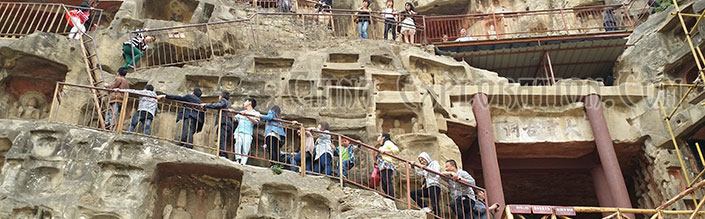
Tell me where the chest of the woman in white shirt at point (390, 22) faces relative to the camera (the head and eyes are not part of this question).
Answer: toward the camera

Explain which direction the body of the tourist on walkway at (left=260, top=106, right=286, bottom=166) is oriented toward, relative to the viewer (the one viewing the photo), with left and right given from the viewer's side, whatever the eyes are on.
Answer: facing away from the viewer and to the left of the viewer

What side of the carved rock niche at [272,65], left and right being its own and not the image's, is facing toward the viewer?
front

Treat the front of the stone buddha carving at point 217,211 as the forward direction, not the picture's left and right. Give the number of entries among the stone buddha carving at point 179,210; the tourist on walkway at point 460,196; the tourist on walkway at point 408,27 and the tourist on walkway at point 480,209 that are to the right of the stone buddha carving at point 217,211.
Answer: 1

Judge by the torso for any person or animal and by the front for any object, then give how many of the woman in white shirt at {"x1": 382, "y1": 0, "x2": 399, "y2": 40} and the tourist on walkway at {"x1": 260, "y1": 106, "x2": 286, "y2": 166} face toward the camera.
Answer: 1

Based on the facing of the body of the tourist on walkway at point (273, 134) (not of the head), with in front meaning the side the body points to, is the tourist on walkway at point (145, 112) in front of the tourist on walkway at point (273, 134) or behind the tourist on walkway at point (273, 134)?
in front

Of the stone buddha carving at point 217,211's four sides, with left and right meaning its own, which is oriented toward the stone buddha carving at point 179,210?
right

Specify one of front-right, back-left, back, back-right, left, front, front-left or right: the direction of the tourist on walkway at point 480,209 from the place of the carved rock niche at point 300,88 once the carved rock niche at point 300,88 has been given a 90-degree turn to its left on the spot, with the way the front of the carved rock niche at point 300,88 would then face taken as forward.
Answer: front-right
